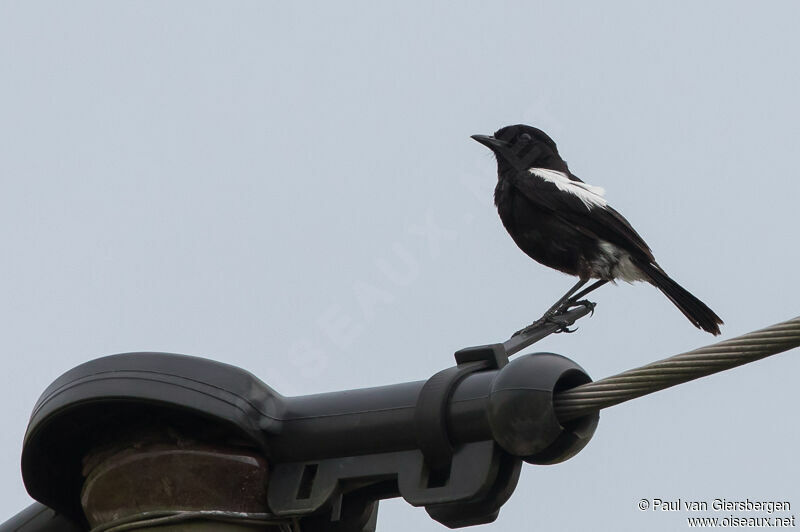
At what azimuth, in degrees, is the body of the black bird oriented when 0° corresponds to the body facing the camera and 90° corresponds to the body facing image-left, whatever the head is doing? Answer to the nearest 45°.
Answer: approximately 90°
